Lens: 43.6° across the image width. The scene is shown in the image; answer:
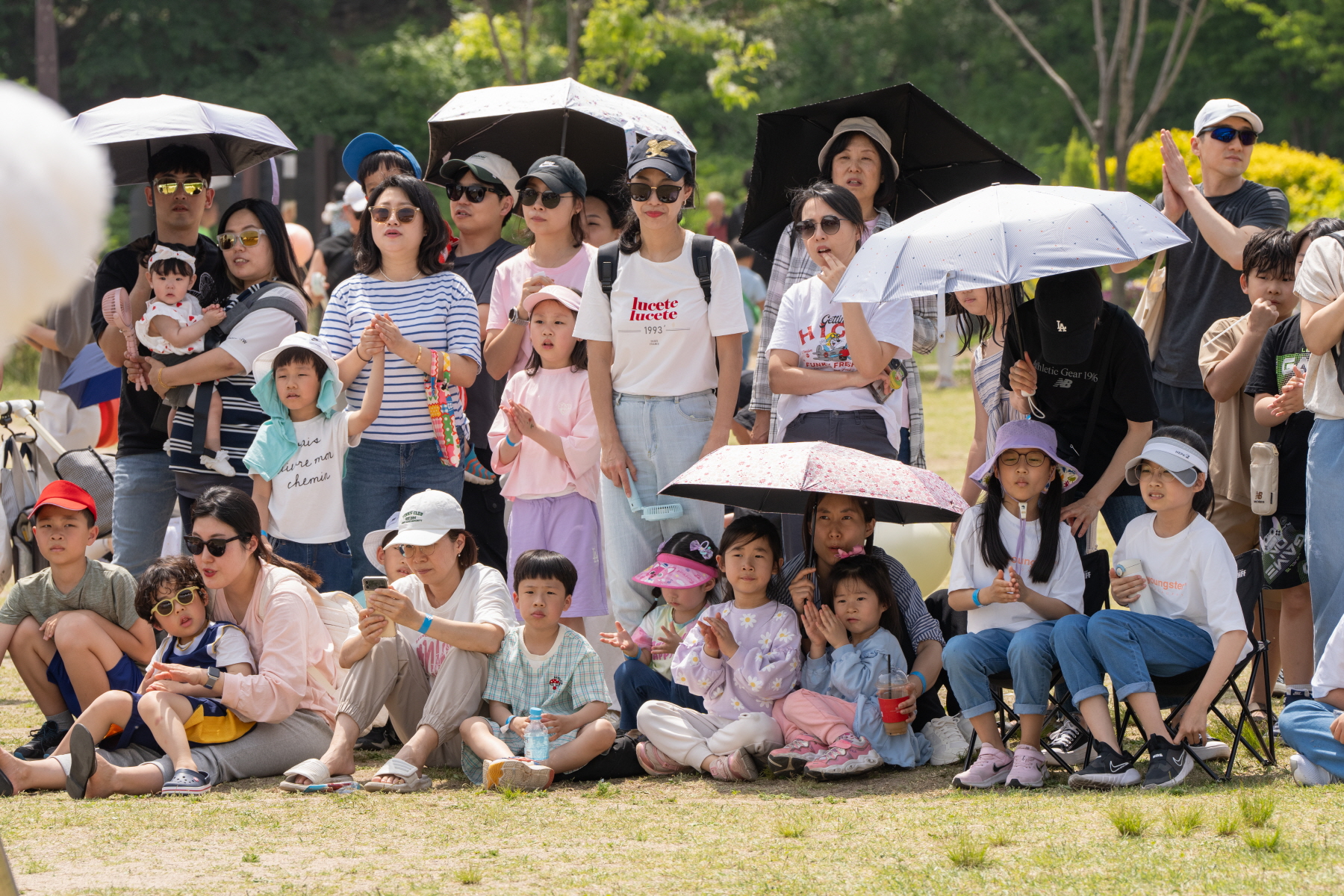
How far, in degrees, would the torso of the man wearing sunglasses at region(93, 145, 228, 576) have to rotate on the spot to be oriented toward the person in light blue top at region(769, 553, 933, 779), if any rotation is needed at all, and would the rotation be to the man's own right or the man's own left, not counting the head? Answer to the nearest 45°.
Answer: approximately 45° to the man's own left

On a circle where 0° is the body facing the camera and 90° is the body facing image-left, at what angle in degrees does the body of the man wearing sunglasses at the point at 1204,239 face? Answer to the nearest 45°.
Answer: approximately 45°

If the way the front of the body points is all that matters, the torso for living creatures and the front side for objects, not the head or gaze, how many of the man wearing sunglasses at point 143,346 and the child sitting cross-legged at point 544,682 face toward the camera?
2

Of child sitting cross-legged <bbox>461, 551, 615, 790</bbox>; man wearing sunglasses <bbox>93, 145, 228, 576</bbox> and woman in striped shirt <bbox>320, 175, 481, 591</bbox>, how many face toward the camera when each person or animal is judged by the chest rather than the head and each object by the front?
3

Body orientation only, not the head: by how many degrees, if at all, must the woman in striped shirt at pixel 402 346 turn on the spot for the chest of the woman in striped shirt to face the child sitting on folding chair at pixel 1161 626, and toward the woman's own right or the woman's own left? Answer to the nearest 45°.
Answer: approximately 45° to the woman's own left

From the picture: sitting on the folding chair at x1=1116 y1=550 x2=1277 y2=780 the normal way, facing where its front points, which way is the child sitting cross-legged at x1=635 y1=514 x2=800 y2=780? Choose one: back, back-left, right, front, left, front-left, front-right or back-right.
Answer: front-right

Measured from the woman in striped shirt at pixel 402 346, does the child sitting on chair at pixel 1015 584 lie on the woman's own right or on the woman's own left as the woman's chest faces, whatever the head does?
on the woman's own left
